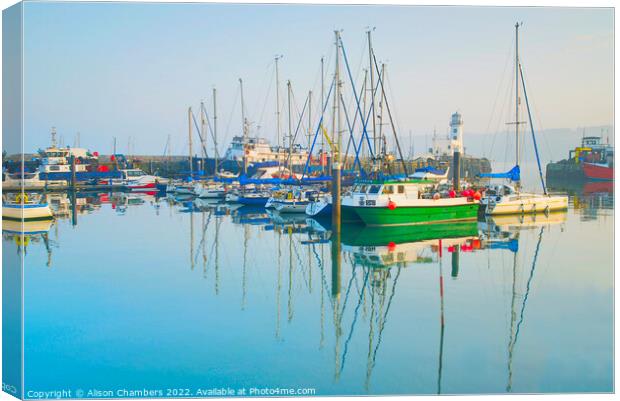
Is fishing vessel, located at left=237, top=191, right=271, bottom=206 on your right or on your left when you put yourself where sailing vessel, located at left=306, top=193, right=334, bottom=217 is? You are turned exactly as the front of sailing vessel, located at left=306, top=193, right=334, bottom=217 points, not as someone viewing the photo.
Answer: on your right

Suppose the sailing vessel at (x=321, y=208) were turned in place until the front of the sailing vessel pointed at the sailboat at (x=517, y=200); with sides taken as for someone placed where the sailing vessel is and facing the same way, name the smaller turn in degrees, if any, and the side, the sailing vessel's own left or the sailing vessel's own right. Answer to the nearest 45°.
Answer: approximately 135° to the sailing vessel's own left

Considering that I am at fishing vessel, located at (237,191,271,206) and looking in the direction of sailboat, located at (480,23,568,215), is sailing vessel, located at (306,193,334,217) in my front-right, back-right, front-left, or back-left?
front-right
